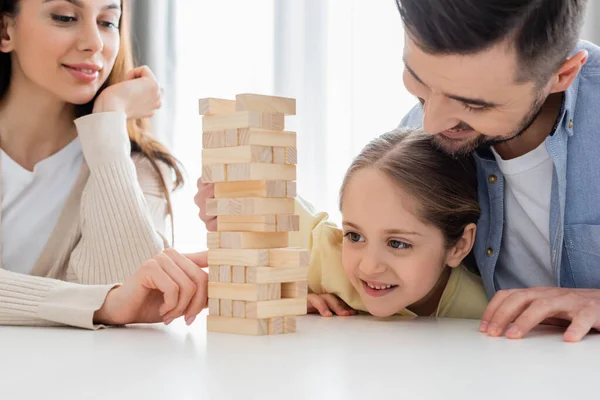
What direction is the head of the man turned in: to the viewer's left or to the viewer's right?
to the viewer's left

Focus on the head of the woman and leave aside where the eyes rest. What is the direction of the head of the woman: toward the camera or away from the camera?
toward the camera

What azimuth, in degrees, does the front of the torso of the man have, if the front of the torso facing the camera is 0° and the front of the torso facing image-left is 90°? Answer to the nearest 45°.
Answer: approximately 45°

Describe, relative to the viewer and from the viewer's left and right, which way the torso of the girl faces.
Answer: facing the viewer and to the left of the viewer

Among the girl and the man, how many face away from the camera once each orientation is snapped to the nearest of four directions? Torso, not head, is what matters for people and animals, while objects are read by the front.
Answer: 0

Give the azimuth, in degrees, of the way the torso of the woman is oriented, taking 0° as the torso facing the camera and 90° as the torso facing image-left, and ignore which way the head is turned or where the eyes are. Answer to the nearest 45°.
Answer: approximately 315°

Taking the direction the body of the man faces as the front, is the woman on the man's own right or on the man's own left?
on the man's own right

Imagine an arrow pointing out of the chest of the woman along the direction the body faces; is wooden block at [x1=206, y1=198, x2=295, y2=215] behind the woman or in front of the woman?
in front

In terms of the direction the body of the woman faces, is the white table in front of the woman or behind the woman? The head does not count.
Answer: in front

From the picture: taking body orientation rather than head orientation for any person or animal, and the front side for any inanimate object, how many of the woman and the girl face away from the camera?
0
